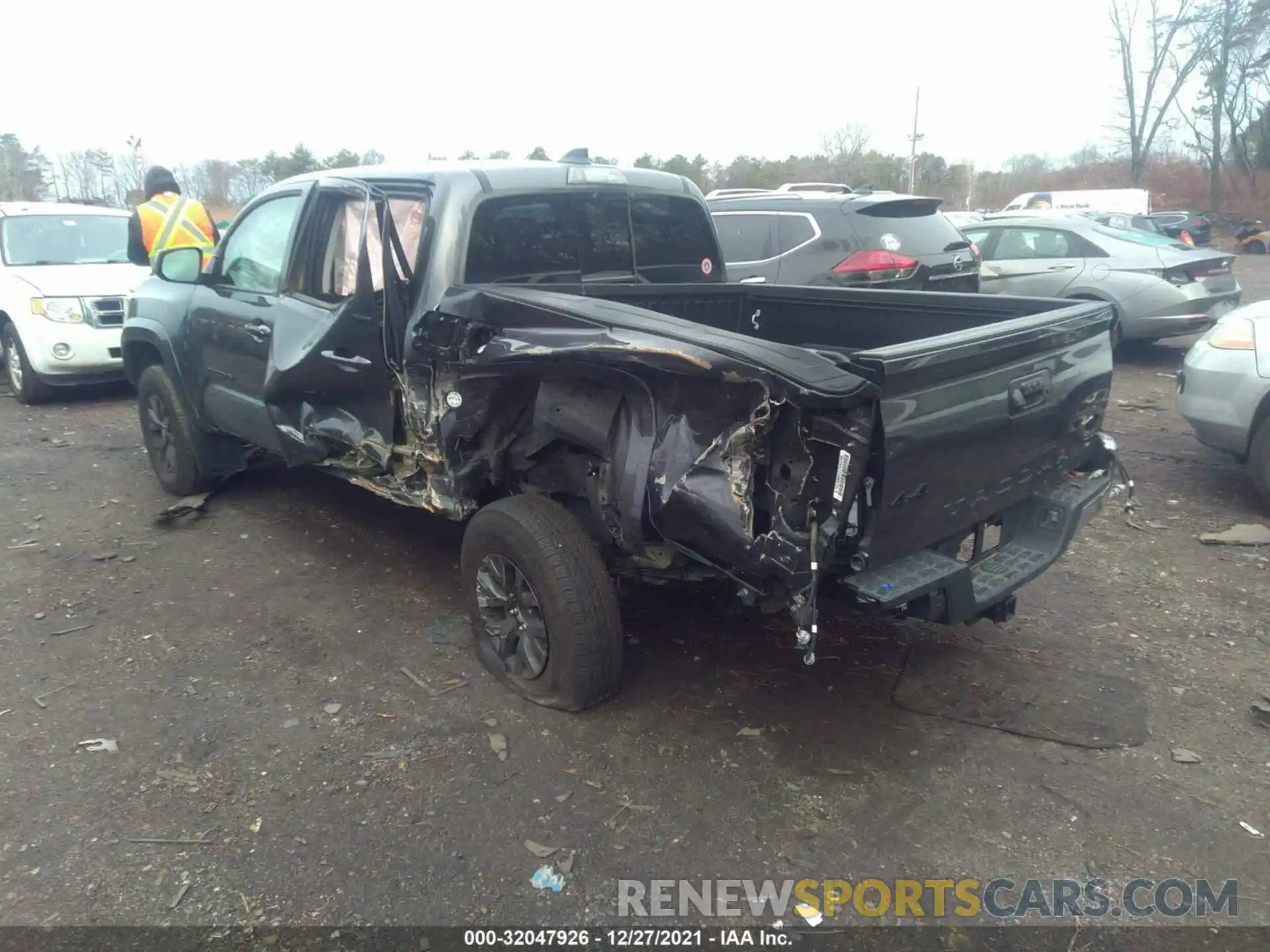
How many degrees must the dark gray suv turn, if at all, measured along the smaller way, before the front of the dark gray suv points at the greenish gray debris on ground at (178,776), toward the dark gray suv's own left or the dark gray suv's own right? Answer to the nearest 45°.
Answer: approximately 135° to the dark gray suv's own left

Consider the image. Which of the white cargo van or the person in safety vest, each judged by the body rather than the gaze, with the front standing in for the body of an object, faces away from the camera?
the person in safety vest

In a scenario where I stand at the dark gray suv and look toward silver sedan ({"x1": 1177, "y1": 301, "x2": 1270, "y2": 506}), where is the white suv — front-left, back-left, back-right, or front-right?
back-right

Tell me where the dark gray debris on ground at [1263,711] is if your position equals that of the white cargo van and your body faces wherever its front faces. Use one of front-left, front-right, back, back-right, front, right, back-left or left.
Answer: left

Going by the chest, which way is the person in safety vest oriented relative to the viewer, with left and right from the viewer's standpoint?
facing away from the viewer

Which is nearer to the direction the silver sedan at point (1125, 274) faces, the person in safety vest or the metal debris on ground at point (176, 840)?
the person in safety vest

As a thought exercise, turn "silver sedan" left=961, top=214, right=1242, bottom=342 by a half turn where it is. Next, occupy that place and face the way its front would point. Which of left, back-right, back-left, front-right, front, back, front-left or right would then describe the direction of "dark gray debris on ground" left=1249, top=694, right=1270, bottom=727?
front-right

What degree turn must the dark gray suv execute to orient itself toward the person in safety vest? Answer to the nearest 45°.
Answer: approximately 45° to its left

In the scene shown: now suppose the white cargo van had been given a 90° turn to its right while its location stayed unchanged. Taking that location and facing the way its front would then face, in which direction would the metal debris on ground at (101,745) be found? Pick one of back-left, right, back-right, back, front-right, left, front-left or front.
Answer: back

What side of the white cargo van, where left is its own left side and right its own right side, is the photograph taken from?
left

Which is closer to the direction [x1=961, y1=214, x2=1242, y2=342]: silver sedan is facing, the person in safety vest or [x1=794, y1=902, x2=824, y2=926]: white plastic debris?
the person in safety vest

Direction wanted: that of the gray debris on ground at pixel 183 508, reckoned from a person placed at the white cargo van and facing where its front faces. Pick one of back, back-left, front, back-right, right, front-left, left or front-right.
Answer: left

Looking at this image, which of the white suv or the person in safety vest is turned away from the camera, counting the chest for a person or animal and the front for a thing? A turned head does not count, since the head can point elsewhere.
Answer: the person in safety vest

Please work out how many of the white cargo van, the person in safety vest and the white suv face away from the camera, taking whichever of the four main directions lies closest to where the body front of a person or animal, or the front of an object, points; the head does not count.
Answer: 1

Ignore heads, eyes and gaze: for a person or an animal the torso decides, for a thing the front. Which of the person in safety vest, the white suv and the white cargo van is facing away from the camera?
the person in safety vest
